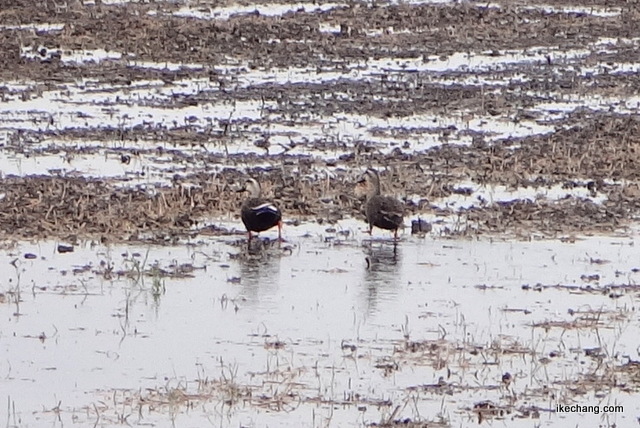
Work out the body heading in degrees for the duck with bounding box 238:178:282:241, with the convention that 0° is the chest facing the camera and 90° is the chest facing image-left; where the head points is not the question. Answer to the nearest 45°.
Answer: approximately 90°

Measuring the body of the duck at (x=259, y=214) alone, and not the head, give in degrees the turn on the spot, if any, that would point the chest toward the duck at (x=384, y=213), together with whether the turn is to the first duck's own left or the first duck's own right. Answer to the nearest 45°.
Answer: approximately 180°
